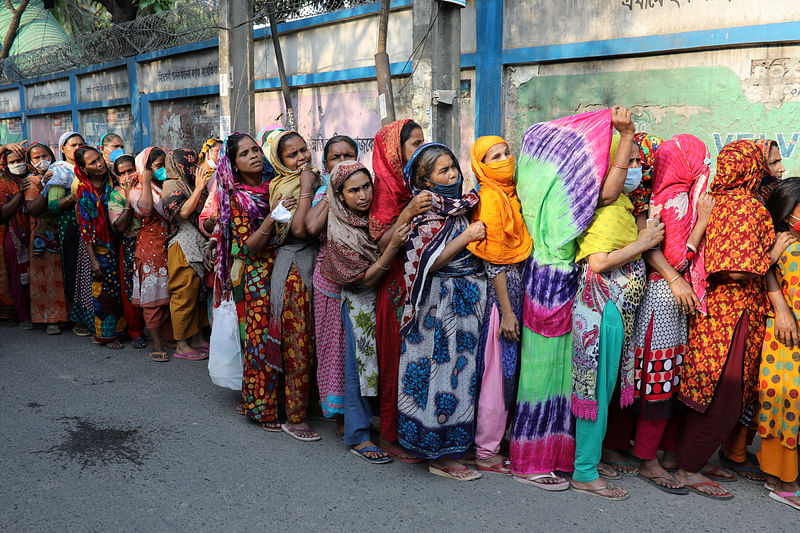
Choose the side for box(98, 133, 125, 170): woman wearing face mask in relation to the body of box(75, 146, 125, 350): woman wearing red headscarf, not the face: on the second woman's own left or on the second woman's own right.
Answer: on the second woman's own left

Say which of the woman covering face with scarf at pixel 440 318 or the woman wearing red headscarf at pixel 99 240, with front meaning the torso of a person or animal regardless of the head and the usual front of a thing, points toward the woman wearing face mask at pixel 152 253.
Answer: the woman wearing red headscarf at pixel 99 240

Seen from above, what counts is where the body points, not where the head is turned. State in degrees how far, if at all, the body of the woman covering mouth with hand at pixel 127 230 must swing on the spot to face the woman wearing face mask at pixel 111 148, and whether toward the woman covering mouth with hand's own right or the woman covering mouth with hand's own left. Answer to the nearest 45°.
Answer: approximately 135° to the woman covering mouth with hand's own left

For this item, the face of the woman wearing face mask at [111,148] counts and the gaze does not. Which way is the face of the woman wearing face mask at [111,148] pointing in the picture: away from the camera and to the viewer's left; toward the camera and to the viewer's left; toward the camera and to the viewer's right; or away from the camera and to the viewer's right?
toward the camera and to the viewer's right

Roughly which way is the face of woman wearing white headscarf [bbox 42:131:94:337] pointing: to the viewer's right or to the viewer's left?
to the viewer's right

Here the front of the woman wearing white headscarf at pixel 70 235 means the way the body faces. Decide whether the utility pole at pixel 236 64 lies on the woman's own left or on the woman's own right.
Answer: on the woman's own left

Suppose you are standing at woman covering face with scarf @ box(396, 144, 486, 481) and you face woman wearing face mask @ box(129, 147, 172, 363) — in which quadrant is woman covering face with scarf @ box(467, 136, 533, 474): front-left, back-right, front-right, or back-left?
back-right

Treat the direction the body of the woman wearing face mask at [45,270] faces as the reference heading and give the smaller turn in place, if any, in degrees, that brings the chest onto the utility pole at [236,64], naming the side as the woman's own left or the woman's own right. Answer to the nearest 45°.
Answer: approximately 90° to the woman's own left
